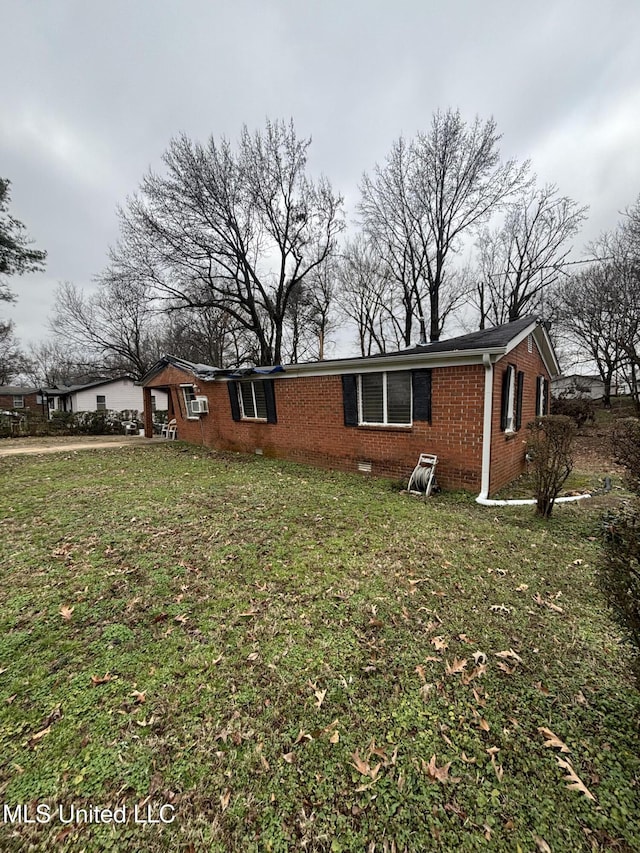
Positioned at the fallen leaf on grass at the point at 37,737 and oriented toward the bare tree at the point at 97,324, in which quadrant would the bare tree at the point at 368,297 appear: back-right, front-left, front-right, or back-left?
front-right

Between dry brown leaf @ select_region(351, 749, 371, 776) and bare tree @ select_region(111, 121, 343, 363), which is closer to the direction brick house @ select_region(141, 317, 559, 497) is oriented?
the dry brown leaf

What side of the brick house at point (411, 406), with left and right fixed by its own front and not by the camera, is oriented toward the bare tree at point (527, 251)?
back

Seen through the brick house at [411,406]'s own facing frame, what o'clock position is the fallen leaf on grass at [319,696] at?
The fallen leaf on grass is roughly at 11 o'clock from the brick house.

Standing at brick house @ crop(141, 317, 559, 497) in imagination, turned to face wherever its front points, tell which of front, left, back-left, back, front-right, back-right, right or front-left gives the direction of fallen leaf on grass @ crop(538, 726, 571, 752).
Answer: front-left

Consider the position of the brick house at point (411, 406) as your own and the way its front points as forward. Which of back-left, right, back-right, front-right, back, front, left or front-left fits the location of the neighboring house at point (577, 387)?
back

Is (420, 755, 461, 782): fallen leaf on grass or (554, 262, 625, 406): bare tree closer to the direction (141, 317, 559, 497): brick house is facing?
the fallen leaf on grass

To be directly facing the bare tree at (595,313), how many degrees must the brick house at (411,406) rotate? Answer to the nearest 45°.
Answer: approximately 180°

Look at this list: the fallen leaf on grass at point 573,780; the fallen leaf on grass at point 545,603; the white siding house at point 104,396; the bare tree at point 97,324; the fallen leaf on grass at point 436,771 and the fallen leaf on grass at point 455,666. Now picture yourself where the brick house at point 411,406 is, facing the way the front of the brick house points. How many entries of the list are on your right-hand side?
2

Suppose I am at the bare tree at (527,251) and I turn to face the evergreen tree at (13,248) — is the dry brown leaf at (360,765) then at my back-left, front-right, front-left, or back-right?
front-left

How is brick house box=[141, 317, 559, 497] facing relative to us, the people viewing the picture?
facing the viewer and to the left of the viewer

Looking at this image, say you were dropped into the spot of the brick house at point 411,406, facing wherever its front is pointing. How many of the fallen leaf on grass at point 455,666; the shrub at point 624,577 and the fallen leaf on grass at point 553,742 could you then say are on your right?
0

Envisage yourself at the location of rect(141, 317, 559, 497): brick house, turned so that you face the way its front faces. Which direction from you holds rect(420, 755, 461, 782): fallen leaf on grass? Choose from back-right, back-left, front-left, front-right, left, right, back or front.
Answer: front-left

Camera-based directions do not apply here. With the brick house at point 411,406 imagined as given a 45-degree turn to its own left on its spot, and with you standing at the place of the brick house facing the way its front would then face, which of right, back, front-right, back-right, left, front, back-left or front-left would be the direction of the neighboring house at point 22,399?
back-right

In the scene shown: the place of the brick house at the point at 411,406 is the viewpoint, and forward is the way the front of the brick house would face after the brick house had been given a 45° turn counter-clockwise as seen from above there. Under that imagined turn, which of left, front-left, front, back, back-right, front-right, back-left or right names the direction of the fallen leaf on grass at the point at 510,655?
front

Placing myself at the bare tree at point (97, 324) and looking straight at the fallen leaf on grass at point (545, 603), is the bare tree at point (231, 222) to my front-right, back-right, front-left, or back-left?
front-left

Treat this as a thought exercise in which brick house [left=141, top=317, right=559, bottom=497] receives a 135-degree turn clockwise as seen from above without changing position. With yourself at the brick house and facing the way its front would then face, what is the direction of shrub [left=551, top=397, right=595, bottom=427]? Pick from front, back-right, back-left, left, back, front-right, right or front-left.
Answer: front-right

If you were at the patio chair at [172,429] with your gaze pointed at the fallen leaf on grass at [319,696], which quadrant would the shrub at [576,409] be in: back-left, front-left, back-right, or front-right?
front-left

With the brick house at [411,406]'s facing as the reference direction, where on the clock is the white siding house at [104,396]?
The white siding house is roughly at 3 o'clock from the brick house.

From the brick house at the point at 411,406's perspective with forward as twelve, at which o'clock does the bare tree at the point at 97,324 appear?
The bare tree is roughly at 3 o'clock from the brick house.
